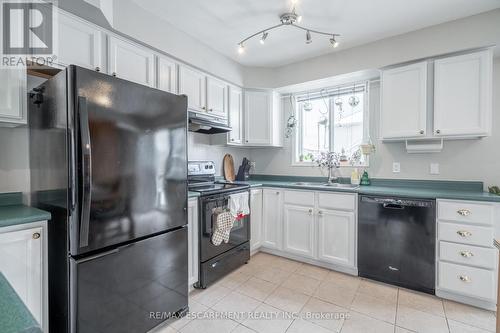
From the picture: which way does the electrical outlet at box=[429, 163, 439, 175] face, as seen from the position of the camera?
facing the viewer

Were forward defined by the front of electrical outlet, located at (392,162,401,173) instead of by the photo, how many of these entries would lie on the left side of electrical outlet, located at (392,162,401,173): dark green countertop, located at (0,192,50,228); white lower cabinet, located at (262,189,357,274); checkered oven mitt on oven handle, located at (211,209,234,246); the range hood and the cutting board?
0

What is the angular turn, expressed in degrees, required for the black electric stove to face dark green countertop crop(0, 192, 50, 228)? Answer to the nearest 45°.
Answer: approximately 90° to its right

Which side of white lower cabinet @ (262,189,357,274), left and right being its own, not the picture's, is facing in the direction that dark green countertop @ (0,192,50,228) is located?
front

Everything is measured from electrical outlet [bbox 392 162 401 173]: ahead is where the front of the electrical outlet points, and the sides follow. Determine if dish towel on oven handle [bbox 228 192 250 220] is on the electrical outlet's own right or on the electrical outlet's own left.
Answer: on the electrical outlet's own right

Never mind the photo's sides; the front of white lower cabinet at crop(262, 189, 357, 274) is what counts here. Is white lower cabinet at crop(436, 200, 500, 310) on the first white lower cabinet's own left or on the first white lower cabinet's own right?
on the first white lower cabinet's own left

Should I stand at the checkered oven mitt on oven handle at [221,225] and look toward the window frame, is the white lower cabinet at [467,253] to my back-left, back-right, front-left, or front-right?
front-right

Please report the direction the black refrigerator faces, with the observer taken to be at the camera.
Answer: facing the viewer and to the right of the viewer

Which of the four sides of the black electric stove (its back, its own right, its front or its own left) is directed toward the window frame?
left

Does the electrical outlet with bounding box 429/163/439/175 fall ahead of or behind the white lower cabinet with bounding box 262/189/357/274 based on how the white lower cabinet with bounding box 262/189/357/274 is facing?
behind

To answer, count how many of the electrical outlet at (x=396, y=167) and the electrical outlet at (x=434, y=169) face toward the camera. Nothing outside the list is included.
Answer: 2

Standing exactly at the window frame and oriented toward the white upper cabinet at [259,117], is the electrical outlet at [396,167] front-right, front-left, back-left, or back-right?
back-left

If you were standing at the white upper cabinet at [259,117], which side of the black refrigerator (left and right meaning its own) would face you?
left

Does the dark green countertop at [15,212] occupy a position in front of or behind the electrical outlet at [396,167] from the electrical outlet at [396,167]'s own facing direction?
in front
